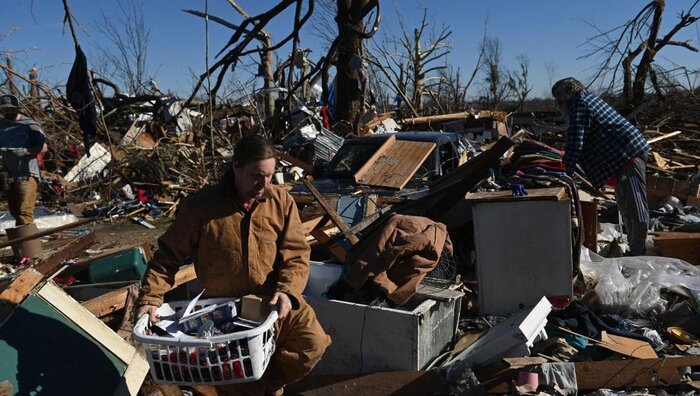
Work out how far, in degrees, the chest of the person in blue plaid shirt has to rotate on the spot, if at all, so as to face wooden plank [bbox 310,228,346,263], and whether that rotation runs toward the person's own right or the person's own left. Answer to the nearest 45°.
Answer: approximately 45° to the person's own left

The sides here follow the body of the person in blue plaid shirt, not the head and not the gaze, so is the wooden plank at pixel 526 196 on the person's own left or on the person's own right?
on the person's own left

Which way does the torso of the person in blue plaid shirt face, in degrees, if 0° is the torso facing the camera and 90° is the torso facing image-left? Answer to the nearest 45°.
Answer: approximately 90°

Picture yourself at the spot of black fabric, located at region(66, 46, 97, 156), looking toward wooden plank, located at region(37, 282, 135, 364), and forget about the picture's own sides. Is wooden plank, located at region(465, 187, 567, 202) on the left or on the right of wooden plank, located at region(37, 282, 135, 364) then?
left

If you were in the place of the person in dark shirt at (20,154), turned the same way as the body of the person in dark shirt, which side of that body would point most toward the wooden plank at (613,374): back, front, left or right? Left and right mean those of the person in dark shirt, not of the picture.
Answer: left

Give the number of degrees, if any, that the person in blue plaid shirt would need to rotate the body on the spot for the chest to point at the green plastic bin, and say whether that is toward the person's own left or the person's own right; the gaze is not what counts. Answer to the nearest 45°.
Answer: approximately 45° to the person's own left

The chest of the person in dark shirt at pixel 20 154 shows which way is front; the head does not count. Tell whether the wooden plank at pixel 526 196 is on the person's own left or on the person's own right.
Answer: on the person's own left
